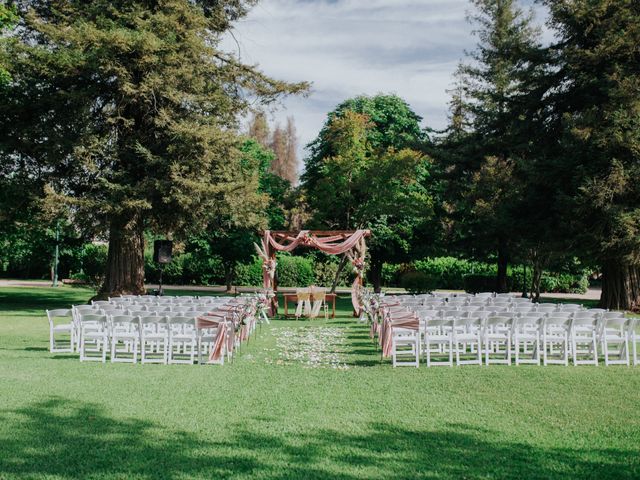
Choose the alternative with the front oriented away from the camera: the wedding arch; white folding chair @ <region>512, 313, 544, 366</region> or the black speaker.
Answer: the white folding chair

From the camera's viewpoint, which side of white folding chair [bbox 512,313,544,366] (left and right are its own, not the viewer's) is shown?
back

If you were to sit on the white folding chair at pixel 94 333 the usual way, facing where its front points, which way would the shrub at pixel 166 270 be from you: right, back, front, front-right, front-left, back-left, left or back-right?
front

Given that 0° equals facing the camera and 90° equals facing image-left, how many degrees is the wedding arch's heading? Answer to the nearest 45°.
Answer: approximately 0°

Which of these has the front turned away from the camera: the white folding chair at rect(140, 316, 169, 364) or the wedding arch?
the white folding chair

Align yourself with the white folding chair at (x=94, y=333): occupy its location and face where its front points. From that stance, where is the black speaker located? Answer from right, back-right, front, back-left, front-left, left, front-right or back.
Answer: front

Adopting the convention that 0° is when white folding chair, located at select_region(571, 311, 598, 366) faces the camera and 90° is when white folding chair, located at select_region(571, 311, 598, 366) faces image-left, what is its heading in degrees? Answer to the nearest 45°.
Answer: approximately 180°

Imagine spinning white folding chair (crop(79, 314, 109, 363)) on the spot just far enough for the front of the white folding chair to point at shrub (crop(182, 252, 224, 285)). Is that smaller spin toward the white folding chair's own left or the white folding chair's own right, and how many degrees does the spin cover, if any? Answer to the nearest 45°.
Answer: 0° — it already faces it

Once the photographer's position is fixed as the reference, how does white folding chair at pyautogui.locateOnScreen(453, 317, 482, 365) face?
facing away from the viewer

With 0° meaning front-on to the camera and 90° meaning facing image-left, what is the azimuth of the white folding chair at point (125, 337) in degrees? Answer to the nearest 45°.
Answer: approximately 180°

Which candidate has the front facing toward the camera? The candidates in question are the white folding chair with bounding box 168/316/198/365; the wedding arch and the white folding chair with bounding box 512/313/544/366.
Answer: the wedding arch

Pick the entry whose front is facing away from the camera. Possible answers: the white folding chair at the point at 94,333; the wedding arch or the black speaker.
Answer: the white folding chair

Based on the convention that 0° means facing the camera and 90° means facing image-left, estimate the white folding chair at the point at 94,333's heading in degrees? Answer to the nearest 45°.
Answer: approximately 180°

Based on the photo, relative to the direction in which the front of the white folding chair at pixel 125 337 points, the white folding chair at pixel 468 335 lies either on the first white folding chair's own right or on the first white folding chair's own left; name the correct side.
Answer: on the first white folding chair's own right

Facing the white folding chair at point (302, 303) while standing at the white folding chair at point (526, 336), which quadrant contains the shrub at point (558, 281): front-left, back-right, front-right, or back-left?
front-right

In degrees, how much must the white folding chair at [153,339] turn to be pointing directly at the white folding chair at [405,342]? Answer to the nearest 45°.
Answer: approximately 90° to its right

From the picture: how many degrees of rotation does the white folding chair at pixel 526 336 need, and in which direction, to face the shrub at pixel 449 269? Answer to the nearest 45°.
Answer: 0° — it already faces it

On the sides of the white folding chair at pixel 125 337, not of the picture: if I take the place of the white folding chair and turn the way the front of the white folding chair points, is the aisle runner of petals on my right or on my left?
on my right
